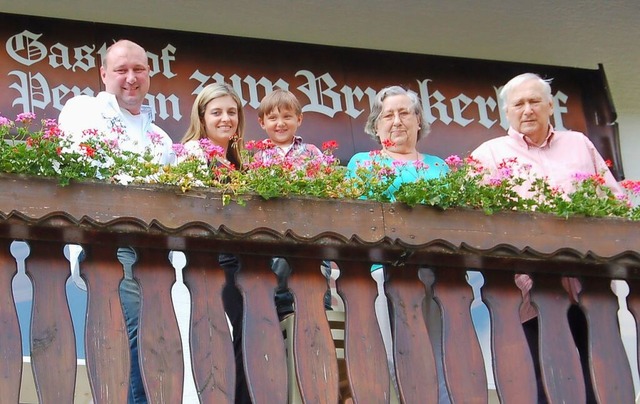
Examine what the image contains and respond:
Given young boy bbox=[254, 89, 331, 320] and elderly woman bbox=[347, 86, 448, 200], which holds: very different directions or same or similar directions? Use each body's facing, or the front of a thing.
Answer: same or similar directions

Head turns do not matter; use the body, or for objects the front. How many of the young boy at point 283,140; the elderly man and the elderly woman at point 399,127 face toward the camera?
3

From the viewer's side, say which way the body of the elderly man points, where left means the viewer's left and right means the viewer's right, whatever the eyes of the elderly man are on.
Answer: facing the viewer

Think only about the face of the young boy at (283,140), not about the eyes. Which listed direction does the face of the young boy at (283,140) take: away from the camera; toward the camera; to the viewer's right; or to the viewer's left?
toward the camera

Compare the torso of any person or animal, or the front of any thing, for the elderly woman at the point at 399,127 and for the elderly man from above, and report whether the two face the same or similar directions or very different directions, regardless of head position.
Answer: same or similar directions

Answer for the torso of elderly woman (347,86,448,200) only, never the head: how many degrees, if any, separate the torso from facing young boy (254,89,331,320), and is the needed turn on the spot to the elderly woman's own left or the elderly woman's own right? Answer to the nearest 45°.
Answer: approximately 90° to the elderly woman's own right

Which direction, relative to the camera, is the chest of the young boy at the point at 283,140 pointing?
toward the camera

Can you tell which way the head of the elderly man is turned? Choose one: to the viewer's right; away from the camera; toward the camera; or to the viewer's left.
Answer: toward the camera
